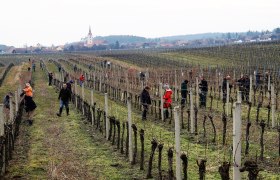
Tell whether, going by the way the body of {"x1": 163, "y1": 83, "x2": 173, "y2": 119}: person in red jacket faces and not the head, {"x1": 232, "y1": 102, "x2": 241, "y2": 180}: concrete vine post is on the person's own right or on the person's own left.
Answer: on the person's own left

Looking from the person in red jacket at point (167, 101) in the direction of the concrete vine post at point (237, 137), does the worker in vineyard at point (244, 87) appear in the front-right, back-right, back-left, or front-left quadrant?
back-left

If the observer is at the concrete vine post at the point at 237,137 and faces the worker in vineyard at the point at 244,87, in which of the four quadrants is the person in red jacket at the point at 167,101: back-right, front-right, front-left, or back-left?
front-left

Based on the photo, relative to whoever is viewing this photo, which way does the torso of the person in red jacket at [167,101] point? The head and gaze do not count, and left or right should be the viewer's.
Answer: facing to the left of the viewer

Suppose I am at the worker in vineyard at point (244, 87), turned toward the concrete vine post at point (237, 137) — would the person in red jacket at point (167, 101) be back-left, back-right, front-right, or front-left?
front-right
